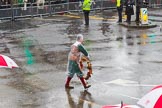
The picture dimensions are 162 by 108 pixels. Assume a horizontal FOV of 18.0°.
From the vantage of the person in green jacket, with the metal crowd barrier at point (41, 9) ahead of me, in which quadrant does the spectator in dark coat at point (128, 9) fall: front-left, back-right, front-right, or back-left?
front-right

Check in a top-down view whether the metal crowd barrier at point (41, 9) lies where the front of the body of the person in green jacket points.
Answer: no

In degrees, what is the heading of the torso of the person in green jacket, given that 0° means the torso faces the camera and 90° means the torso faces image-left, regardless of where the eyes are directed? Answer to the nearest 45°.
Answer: approximately 270°

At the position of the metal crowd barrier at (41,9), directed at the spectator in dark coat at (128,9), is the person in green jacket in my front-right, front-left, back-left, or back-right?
front-right

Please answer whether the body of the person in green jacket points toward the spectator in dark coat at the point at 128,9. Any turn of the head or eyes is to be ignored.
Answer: no

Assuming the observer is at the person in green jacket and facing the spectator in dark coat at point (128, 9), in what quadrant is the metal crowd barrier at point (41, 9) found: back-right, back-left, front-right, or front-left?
front-left
